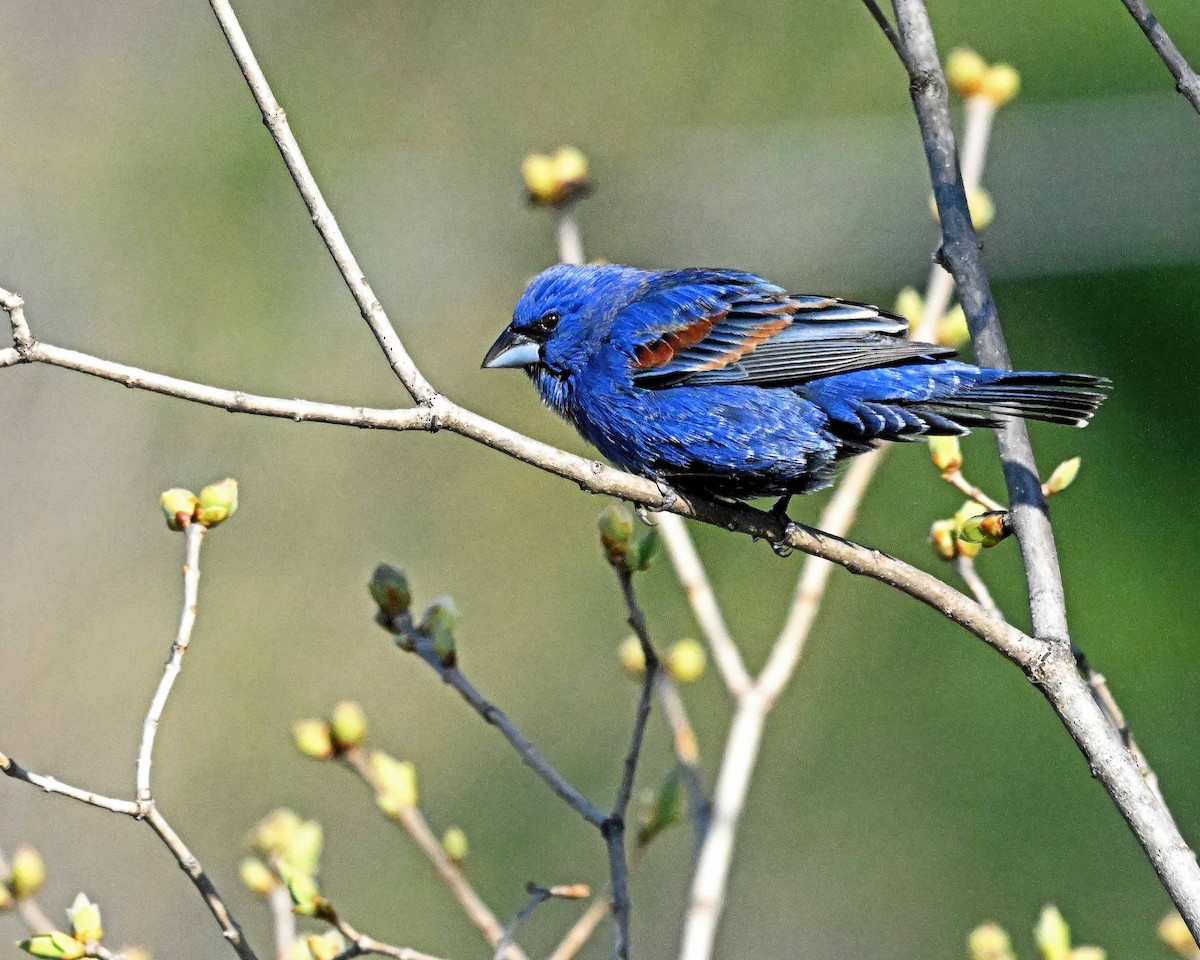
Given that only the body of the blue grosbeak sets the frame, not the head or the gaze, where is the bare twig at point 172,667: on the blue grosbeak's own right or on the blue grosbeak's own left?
on the blue grosbeak's own left

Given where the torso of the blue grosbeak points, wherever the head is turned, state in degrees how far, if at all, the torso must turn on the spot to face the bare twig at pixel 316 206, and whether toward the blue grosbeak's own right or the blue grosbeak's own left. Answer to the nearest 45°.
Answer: approximately 45° to the blue grosbeak's own left

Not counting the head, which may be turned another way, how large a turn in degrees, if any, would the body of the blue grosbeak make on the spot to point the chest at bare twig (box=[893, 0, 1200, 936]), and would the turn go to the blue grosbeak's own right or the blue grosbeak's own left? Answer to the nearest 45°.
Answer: approximately 135° to the blue grosbeak's own left

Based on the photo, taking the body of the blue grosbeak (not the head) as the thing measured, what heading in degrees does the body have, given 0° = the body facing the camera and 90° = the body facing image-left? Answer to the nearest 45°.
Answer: approximately 90°
